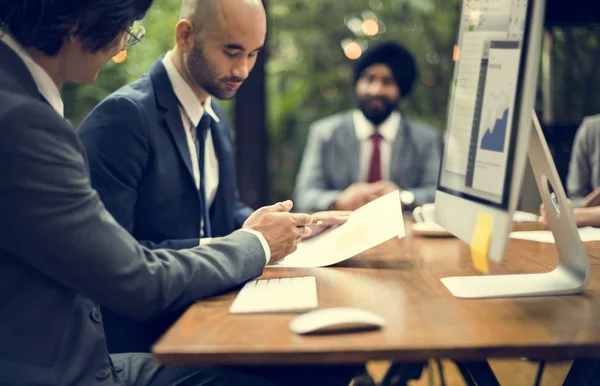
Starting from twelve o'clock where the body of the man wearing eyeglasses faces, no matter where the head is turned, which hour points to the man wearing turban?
The man wearing turban is roughly at 10 o'clock from the man wearing eyeglasses.

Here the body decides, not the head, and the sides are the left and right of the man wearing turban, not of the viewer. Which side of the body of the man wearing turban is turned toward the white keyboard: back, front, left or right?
front

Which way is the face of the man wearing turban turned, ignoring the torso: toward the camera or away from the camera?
toward the camera

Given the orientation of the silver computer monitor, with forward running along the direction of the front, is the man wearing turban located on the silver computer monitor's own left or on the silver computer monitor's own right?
on the silver computer monitor's own right

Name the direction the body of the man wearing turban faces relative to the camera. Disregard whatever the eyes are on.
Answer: toward the camera

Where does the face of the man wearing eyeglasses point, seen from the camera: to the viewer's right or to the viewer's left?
to the viewer's right

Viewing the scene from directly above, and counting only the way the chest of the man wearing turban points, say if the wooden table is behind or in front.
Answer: in front

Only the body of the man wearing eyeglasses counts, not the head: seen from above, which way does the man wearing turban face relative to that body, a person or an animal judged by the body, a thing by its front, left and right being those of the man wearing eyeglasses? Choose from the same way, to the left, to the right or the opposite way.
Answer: to the right

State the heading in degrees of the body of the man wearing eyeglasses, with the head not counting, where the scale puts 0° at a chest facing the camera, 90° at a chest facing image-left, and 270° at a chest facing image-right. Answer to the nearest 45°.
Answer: approximately 270°

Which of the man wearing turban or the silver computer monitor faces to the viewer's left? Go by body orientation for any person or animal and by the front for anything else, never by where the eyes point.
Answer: the silver computer monitor

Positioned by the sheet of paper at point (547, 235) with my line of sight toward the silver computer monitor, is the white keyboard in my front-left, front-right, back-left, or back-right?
front-right
